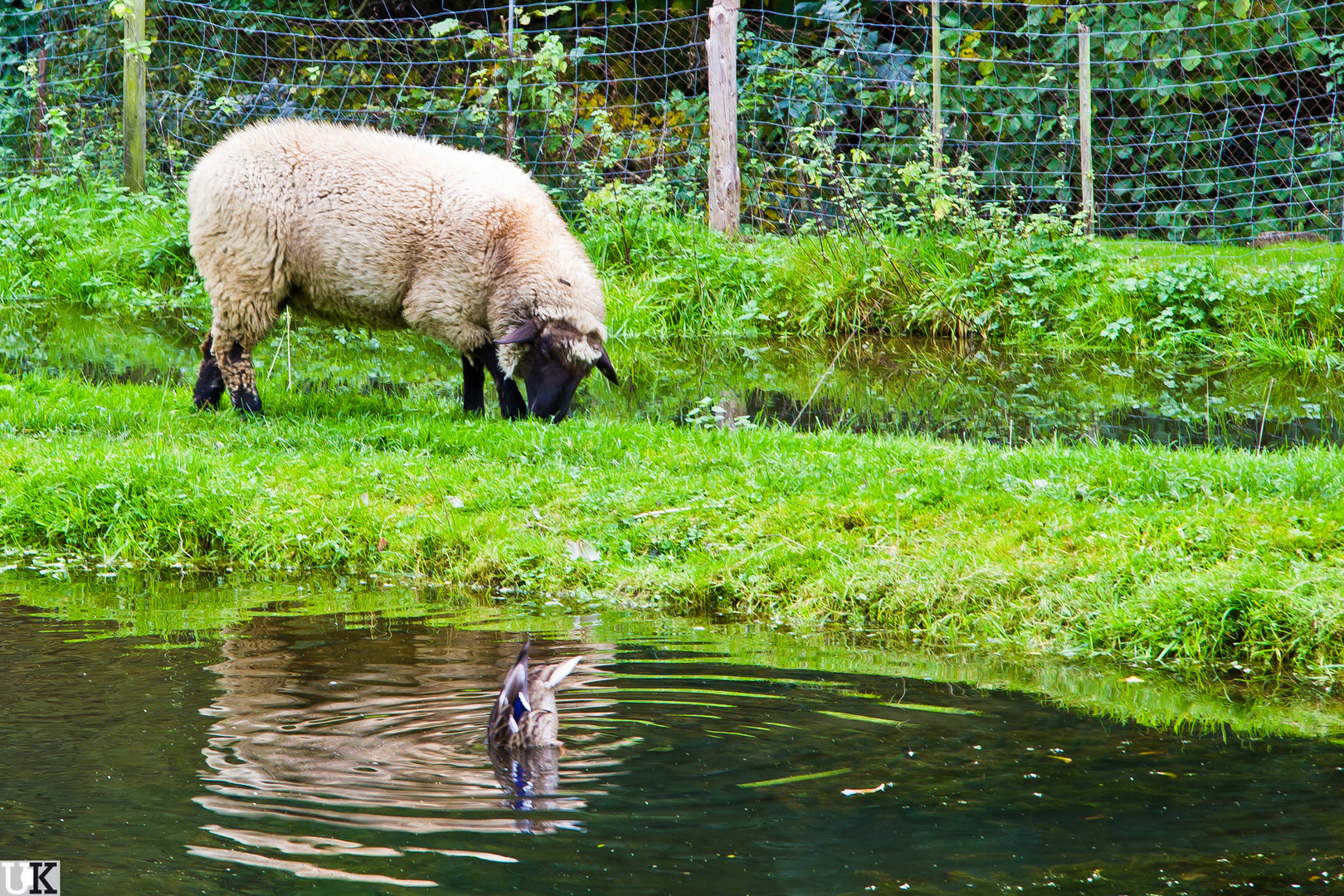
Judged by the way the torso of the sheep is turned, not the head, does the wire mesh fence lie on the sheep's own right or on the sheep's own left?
on the sheep's own left

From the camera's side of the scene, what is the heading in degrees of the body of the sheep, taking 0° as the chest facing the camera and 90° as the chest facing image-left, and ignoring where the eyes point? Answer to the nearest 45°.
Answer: approximately 270°

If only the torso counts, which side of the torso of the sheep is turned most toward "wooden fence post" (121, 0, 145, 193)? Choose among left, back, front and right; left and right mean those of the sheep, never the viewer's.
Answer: left

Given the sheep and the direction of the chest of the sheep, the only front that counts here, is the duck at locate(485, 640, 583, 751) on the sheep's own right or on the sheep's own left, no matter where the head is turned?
on the sheep's own right
